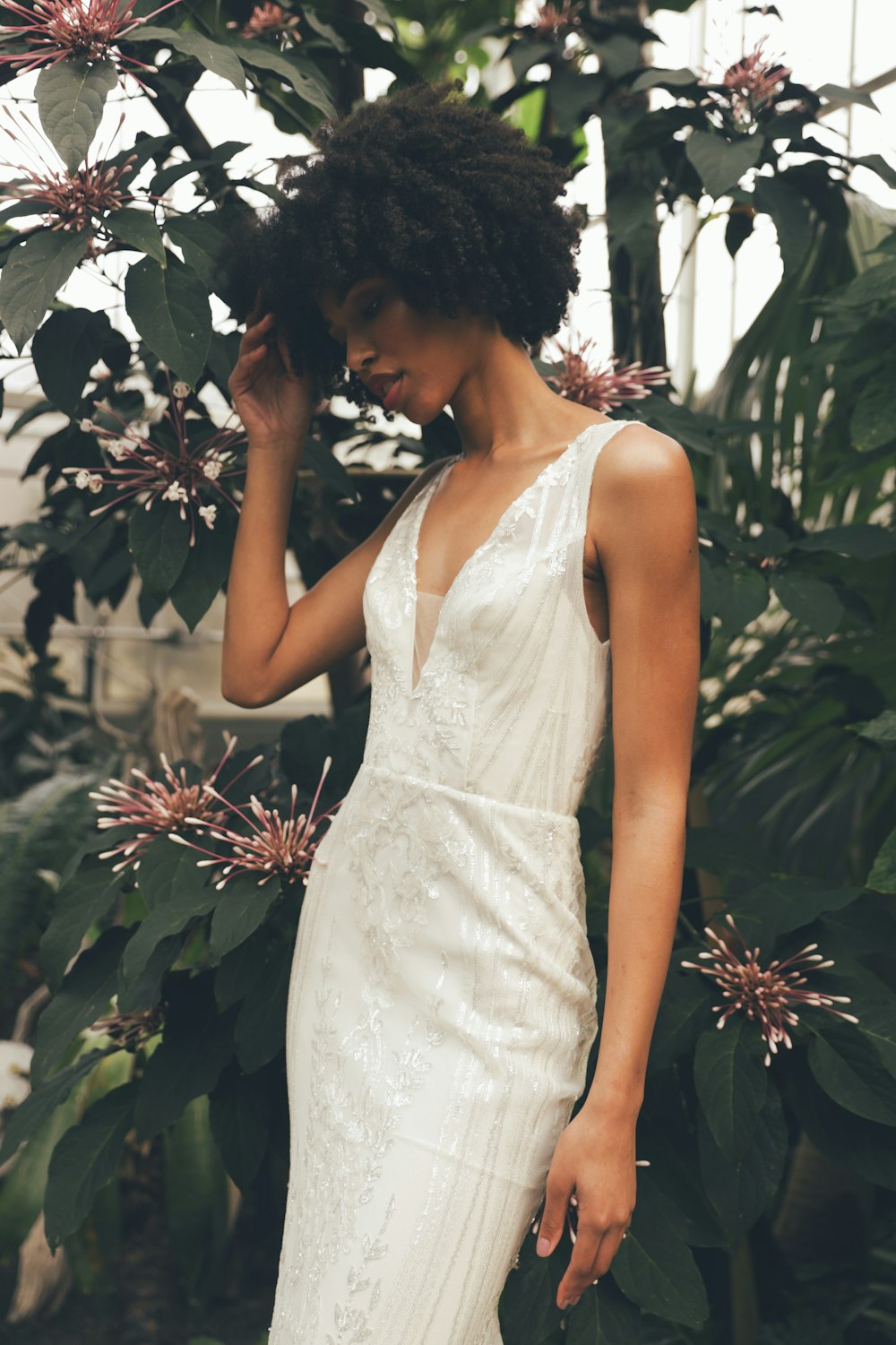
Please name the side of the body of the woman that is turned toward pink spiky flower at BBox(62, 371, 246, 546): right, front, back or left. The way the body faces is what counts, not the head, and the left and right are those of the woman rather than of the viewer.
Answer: right

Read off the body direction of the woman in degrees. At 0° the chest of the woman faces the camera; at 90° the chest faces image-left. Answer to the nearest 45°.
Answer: approximately 45°
